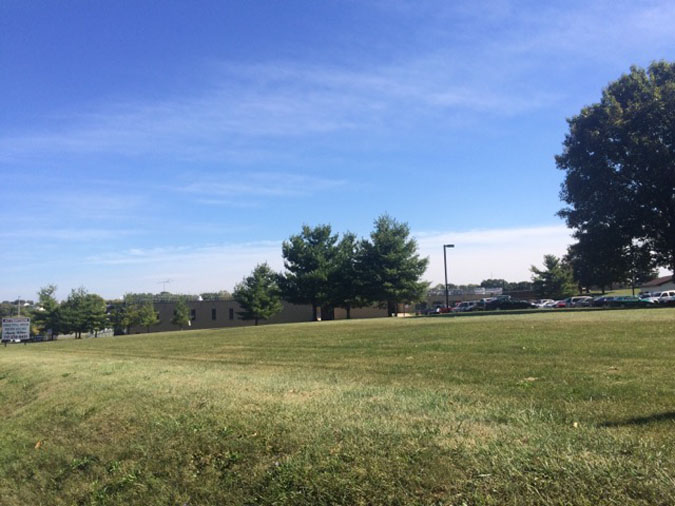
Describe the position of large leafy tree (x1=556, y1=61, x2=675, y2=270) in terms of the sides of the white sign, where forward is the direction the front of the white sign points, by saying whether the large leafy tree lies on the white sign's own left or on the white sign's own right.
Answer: on the white sign's own left

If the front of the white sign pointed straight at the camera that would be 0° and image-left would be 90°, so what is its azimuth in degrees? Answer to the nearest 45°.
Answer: approximately 0°
